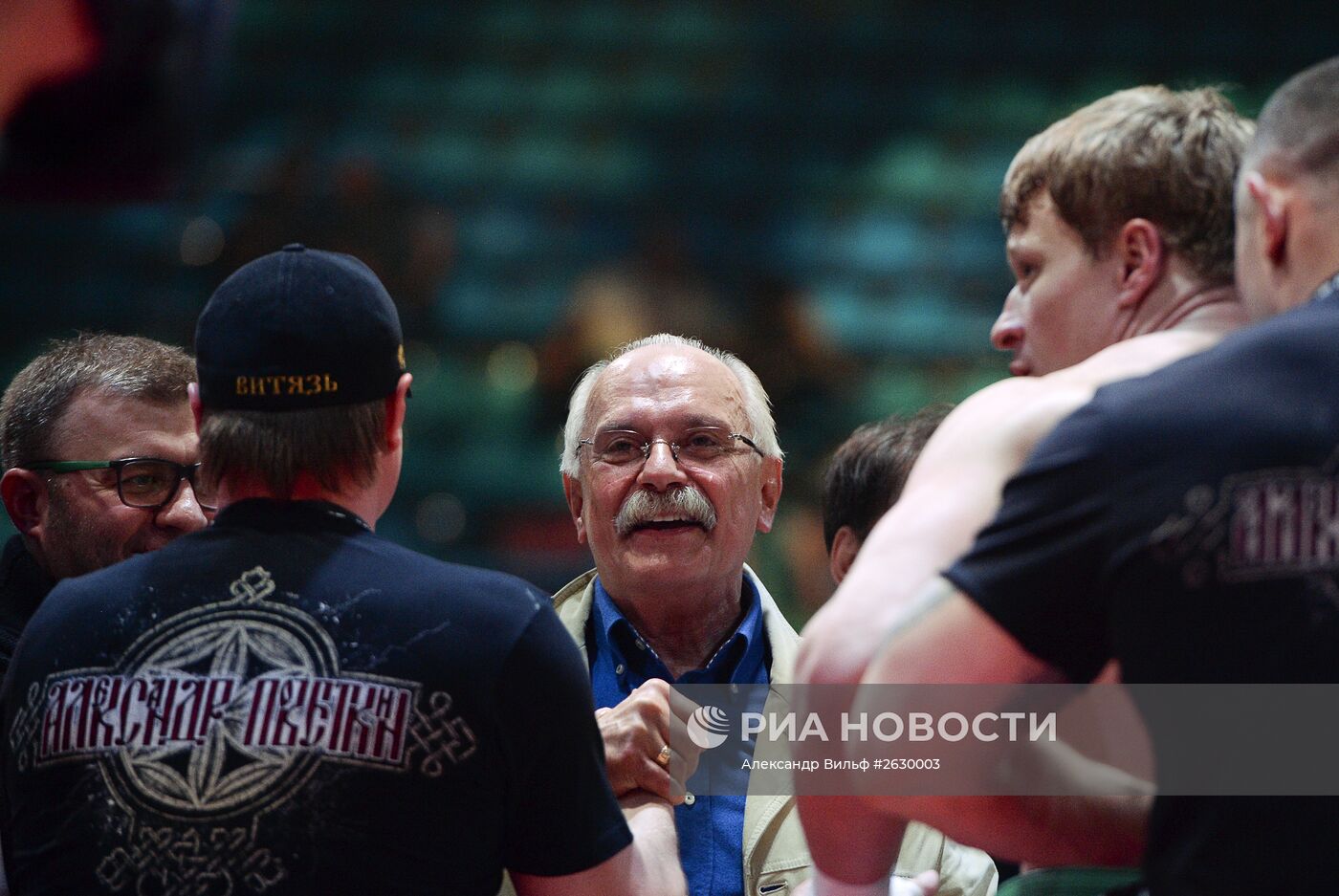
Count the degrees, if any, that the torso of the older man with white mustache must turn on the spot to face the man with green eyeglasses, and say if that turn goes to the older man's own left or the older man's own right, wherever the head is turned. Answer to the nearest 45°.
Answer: approximately 45° to the older man's own right

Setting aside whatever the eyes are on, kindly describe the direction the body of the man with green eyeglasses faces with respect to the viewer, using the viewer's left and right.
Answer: facing the viewer and to the right of the viewer

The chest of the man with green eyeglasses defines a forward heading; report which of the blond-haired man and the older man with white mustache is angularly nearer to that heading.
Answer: the blond-haired man

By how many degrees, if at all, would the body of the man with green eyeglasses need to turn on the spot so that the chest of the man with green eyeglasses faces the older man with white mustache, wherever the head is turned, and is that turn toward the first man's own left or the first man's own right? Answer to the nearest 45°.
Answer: approximately 45° to the first man's own left

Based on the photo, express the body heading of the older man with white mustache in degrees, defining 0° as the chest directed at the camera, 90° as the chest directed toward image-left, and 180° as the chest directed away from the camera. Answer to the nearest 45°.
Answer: approximately 0°

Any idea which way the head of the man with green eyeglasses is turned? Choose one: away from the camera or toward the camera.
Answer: toward the camera

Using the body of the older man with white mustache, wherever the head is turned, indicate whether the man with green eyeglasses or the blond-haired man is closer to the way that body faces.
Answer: the blond-haired man

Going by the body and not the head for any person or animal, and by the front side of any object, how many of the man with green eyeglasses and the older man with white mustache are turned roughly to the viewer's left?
0

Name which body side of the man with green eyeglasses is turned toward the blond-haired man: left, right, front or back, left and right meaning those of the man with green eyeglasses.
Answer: front

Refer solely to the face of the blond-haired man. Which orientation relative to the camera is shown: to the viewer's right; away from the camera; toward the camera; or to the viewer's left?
to the viewer's left

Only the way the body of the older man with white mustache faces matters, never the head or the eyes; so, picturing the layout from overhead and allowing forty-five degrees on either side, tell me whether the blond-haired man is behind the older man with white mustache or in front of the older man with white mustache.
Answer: in front
